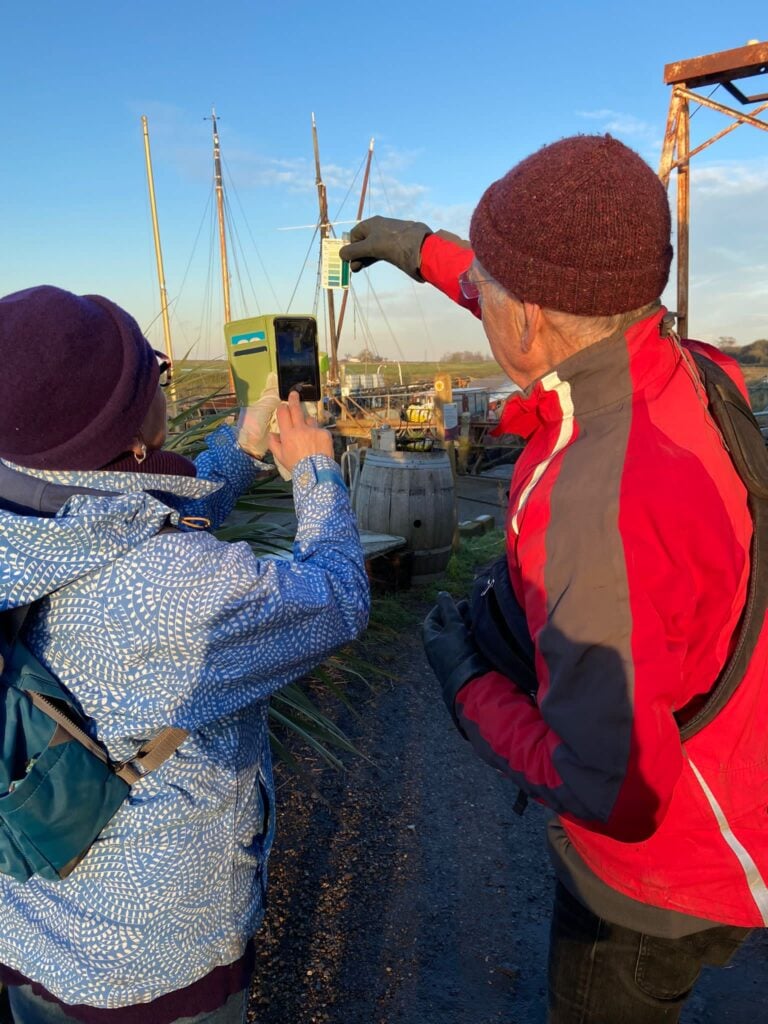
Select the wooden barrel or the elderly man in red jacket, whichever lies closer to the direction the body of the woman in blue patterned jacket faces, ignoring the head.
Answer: the wooden barrel

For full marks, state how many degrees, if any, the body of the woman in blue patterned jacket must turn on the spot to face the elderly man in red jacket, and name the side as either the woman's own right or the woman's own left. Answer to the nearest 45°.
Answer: approximately 45° to the woman's own right

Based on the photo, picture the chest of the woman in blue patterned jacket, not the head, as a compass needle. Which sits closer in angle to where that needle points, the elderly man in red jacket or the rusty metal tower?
the rusty metal tower

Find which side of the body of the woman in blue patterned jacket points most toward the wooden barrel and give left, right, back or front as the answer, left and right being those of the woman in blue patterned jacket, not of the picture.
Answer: front

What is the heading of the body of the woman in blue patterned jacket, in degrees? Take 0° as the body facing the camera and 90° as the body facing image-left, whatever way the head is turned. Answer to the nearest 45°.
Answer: approximately 225°

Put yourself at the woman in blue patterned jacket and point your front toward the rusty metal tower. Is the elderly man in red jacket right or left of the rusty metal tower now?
right

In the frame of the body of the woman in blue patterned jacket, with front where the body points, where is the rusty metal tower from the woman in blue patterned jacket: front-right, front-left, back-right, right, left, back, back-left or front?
front
